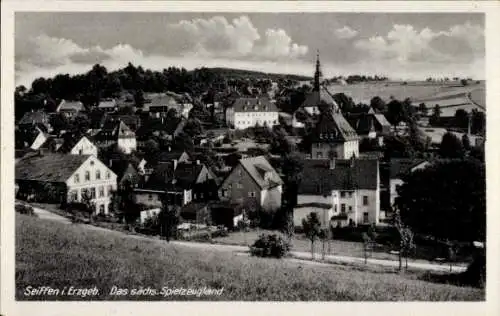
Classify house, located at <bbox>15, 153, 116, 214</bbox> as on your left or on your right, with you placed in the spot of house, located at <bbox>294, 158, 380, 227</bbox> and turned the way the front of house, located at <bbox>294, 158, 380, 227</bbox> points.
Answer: on your right

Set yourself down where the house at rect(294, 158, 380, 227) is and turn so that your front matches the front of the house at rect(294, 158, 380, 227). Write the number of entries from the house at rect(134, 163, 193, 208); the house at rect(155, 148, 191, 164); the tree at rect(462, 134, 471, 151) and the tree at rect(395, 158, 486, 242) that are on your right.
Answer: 2

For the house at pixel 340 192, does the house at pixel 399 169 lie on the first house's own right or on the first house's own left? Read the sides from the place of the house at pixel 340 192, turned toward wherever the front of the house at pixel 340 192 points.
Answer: on the first house's own left

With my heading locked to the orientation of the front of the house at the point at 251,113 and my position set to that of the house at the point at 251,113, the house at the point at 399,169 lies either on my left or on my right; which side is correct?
on my left

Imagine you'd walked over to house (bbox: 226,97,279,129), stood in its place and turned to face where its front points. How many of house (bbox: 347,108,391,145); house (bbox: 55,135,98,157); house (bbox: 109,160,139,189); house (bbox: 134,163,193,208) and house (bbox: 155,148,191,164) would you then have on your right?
4

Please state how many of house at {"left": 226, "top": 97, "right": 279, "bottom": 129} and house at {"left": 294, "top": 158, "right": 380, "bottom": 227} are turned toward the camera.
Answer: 2

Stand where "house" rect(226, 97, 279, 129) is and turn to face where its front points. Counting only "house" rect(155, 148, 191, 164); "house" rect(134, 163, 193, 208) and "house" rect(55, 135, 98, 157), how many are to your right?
3

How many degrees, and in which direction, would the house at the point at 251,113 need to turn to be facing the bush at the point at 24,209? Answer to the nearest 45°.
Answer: approximately 45° to its right

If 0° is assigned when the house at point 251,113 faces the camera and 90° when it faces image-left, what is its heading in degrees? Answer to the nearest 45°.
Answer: approximately 0°
